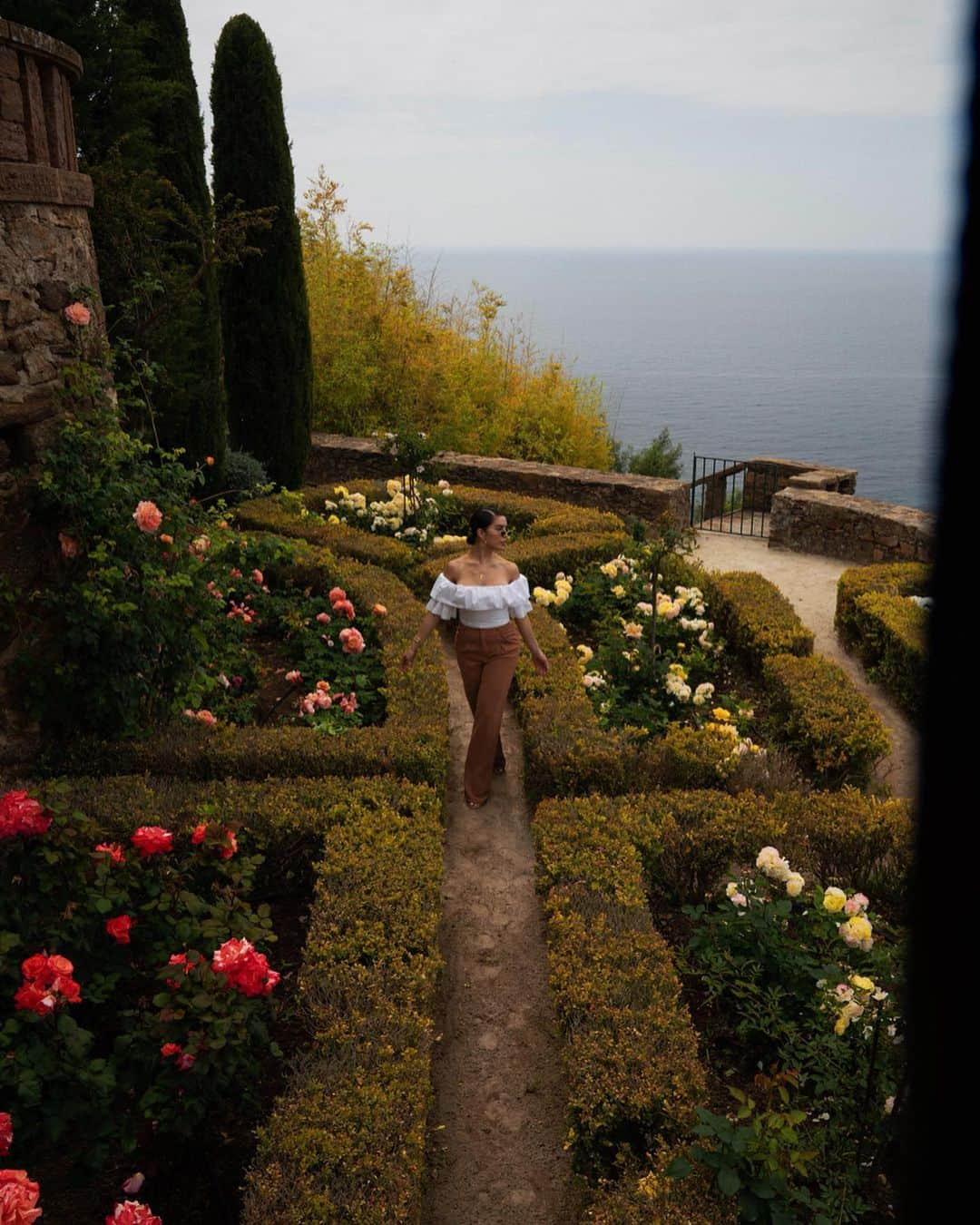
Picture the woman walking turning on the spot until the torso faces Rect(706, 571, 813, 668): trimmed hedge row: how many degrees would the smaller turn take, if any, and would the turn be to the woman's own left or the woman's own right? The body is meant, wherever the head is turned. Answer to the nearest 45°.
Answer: approximately 135° to the woman's own left

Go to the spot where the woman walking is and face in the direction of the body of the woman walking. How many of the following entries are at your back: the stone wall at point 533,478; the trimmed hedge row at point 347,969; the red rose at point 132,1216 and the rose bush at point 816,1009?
1

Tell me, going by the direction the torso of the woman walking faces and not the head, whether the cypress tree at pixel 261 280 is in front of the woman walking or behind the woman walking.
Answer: behind

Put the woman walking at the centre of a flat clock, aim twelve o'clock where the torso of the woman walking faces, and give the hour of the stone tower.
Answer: The stone tower is roughly at 3 o'clock from the woman walking.

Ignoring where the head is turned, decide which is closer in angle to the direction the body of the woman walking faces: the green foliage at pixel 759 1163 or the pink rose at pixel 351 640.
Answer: the green foliage

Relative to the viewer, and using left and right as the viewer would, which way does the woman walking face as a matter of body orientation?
facing the viewer

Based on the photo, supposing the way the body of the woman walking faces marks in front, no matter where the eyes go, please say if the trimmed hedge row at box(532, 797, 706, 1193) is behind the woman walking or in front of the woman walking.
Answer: in front

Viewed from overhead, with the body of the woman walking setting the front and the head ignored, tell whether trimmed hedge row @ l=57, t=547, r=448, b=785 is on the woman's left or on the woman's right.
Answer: on the woman's right

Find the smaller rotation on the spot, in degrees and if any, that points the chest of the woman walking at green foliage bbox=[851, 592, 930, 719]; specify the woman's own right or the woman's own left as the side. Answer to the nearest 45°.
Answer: approximately 135° to the woman's own left

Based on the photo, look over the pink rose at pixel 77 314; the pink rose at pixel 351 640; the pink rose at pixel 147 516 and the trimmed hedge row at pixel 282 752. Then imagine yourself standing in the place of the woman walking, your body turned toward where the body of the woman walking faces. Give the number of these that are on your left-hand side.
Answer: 0

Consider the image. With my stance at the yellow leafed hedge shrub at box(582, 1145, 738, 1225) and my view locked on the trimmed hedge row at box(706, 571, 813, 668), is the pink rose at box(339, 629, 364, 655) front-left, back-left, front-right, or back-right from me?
front-left

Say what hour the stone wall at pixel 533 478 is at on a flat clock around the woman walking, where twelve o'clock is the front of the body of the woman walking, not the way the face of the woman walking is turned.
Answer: The stone wall is roughly at 6 o'clock from the woman walking.

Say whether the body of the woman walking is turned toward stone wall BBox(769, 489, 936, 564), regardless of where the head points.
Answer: no

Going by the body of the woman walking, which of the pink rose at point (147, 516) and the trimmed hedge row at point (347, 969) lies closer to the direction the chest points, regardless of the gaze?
the trimmed hedge row

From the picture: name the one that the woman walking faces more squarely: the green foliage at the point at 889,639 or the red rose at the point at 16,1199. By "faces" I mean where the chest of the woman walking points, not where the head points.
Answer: the red rose

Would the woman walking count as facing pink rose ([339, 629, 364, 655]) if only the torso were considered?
no

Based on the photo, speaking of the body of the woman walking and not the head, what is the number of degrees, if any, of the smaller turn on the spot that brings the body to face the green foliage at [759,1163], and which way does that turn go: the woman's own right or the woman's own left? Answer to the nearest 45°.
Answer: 0° — they already face it

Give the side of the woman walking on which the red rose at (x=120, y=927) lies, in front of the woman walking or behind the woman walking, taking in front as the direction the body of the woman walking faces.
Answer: in front
